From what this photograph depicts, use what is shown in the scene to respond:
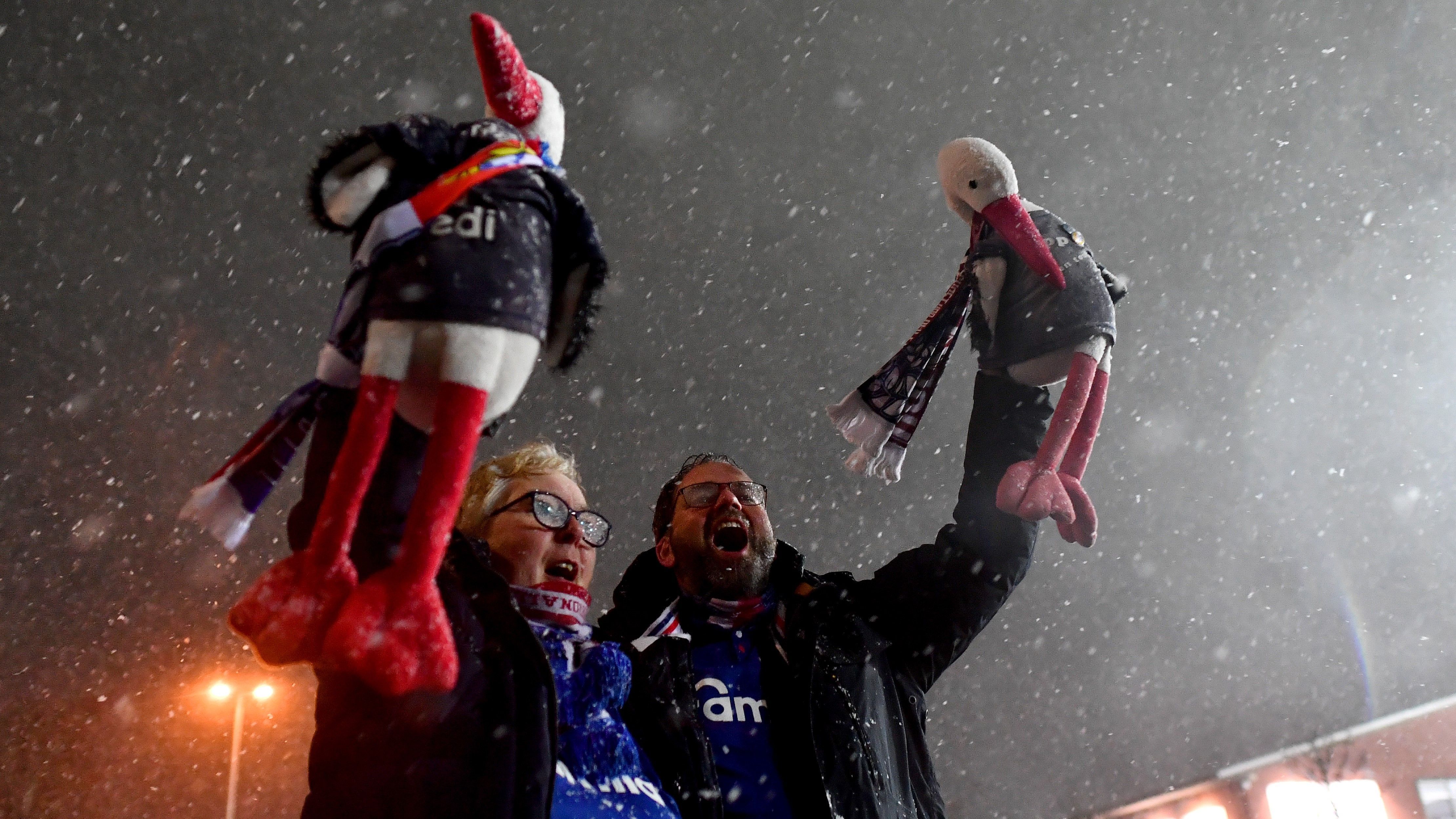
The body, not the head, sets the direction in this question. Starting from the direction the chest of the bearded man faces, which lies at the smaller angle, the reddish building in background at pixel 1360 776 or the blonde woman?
the blonde woman

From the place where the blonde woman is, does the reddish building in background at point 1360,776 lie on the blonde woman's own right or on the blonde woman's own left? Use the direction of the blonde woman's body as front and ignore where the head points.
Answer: on the blonde woman's own left

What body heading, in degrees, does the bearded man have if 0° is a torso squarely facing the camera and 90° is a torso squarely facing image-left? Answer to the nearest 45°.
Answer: approximately 0°

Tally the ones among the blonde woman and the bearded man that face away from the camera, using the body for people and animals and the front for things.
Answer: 0

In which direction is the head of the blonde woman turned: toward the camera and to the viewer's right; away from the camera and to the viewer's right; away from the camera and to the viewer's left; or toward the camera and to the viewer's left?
toward the camera and to the viewer's right

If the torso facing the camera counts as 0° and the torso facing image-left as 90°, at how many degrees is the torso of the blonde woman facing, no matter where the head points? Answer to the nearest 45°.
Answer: approximately 315°
